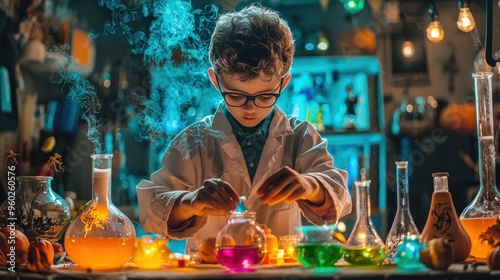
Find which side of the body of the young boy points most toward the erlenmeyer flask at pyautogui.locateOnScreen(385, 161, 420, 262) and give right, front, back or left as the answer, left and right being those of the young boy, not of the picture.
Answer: left

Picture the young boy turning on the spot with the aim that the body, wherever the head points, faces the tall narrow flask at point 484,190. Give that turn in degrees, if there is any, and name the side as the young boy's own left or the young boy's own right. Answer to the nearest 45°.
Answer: approximately 90° to the young boy's own left

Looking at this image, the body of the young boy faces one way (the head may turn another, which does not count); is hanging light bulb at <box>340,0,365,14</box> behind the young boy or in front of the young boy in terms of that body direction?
behind

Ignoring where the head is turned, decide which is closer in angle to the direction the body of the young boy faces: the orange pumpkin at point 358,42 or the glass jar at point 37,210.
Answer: the glass jar

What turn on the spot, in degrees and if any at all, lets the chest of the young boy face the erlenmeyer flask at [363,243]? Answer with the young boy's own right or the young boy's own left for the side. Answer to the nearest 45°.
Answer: approximately 45° to the young boy's own left

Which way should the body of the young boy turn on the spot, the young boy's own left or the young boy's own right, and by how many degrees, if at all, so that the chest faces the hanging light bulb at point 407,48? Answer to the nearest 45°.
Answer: approximately 135° to the young boy's own left

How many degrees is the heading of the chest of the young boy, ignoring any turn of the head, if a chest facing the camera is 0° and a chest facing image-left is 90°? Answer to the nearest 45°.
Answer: approximately 0°

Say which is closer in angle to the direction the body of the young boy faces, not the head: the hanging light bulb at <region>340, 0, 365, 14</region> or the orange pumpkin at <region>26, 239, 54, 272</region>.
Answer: the orange pumpkin
